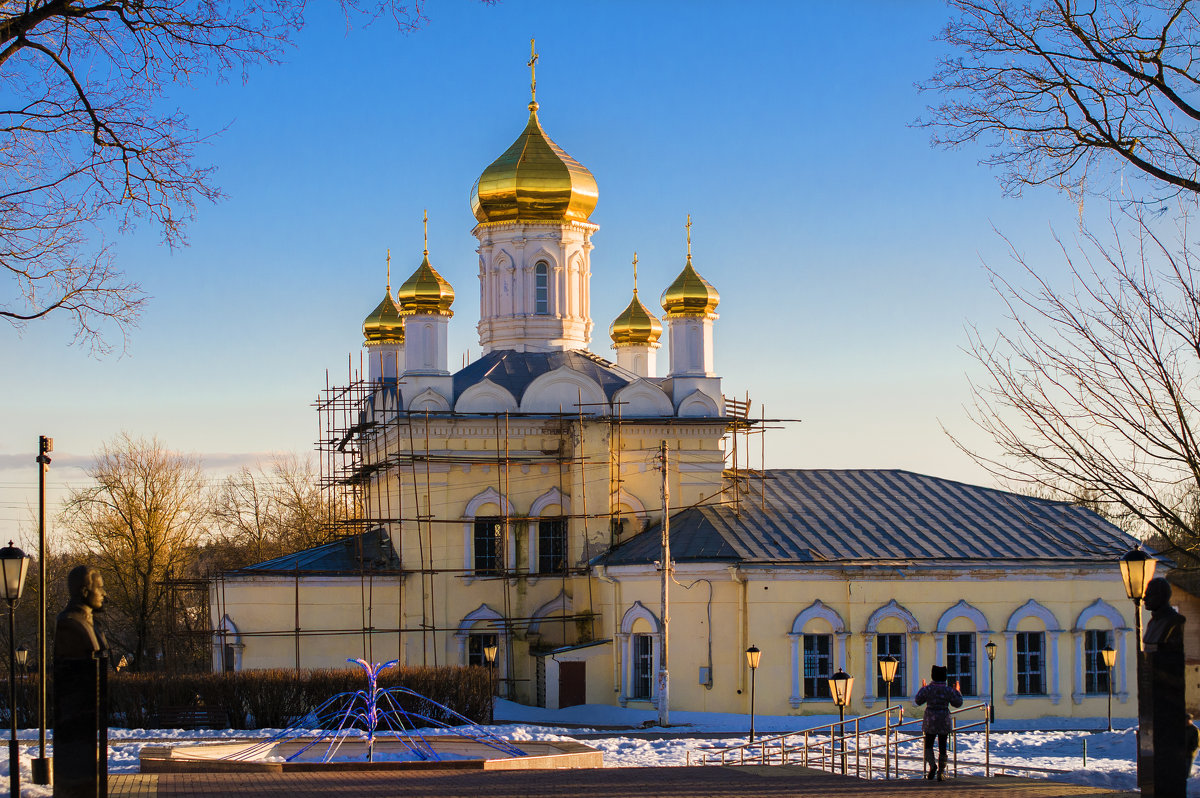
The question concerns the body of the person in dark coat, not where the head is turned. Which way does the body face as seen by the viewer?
away from the camera

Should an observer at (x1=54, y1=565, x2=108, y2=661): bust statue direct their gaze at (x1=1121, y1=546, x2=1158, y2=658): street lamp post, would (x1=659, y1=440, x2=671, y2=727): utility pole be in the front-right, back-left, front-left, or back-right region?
front-left

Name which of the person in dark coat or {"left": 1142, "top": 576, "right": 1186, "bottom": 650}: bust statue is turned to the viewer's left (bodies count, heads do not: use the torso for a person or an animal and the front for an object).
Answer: the bust statue

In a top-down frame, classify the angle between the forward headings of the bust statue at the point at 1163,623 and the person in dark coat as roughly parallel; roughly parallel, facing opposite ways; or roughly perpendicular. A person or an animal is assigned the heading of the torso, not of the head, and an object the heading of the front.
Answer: roughly perpendicular

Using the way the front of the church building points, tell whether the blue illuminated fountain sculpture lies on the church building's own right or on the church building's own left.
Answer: on the church building's own right

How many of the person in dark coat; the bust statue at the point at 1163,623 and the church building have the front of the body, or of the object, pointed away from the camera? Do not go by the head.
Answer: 1

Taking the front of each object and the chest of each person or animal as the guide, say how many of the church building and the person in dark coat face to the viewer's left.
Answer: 0

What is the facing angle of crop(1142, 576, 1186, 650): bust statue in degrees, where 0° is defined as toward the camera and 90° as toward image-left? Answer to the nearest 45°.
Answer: approximately 90°

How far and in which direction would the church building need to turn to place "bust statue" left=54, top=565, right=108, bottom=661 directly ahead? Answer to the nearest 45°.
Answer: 0° — it already faces it

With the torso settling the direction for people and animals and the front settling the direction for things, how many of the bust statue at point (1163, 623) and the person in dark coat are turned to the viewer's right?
0

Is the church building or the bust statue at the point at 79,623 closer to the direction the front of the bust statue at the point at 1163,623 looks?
the bust statue
